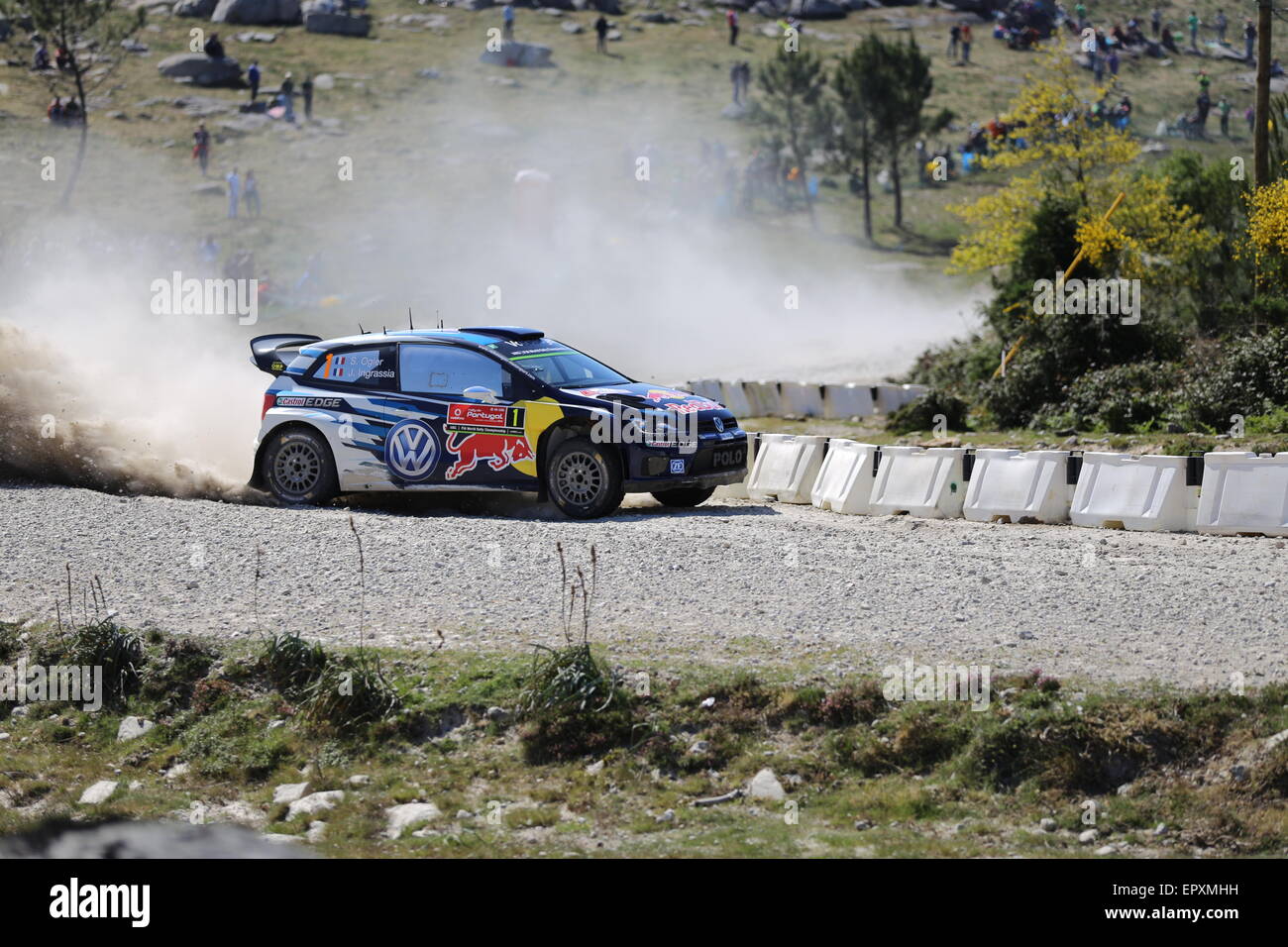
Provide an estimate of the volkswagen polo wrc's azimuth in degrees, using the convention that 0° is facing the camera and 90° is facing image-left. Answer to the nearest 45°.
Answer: approximately 315°

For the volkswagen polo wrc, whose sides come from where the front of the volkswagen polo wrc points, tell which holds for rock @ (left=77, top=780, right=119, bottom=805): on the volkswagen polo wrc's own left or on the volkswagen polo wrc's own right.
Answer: on the volkswagen polo wrc's own right

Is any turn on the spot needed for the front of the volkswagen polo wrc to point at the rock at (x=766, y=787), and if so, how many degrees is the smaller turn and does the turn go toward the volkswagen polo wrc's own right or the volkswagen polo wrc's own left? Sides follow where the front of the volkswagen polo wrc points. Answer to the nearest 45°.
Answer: approximately 45° to the volkswagen polo wrc's own right

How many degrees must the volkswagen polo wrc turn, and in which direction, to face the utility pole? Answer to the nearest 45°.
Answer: approximately 90° to its left
